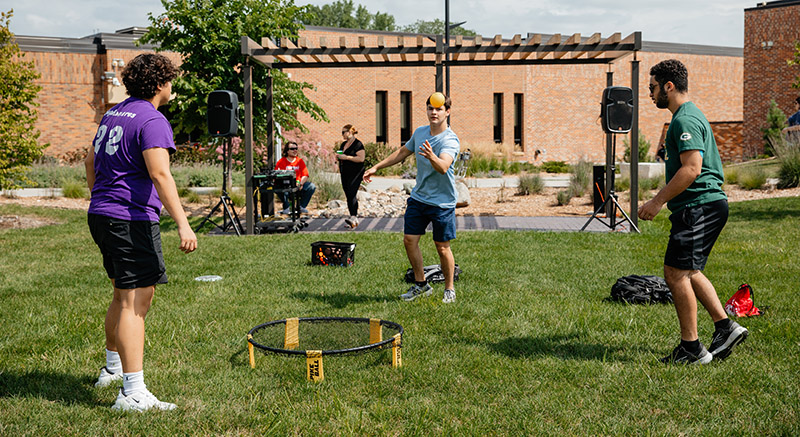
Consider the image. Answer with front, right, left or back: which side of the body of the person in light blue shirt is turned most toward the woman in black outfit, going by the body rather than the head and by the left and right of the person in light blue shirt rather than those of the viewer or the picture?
back

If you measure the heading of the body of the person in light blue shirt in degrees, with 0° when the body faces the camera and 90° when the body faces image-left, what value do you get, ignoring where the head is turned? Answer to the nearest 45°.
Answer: approximately 0°

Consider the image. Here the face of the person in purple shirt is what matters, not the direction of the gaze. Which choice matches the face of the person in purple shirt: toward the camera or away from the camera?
away from the camera

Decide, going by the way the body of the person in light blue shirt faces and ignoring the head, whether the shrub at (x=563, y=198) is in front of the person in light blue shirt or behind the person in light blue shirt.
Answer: behind

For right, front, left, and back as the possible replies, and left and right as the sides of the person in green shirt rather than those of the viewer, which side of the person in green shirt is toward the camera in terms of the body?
left

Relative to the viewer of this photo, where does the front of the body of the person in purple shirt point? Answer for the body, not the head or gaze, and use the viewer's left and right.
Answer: facing away from the viewer and to the right of the viewer

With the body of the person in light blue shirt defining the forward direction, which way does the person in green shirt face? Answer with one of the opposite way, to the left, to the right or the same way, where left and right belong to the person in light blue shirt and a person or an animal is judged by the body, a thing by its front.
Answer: to the right
